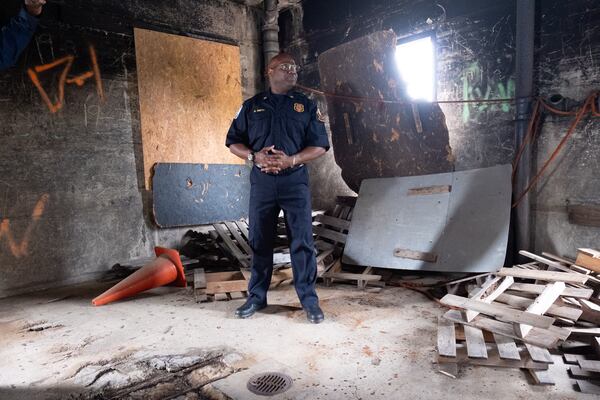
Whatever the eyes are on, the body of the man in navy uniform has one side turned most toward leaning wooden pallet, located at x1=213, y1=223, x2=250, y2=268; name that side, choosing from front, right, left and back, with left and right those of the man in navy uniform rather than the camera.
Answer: back

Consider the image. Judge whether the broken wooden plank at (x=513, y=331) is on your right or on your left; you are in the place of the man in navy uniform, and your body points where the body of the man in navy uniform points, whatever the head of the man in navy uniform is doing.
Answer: on your left

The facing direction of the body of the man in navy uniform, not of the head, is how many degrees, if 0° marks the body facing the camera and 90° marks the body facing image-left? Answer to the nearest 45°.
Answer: approximately 0°

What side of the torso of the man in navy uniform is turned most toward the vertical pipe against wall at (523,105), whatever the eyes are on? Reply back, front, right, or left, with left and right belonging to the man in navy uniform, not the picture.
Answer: left

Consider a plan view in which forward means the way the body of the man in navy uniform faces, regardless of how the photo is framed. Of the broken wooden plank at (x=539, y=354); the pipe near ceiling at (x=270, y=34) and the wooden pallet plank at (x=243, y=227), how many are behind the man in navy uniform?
2

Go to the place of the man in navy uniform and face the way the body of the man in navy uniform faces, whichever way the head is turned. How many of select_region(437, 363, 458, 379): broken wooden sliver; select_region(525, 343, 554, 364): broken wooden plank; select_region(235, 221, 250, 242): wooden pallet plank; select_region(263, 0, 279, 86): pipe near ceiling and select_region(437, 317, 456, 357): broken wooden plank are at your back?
2

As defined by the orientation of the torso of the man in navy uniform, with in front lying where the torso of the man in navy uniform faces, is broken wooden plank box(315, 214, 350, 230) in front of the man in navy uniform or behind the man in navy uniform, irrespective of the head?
behind

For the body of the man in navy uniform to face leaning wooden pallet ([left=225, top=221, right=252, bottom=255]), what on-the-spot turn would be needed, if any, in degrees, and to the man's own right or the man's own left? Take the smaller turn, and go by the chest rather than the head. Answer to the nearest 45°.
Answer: approximately 180°

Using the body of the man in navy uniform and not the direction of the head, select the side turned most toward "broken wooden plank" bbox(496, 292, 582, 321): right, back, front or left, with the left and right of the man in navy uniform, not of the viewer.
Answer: left

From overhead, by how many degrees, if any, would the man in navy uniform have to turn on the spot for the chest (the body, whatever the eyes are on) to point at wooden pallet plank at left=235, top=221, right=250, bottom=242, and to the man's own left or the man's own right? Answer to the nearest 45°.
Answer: approximately 180°

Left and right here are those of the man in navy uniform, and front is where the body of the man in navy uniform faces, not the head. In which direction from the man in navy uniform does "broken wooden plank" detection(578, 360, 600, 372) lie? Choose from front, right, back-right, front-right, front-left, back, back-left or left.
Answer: front-left

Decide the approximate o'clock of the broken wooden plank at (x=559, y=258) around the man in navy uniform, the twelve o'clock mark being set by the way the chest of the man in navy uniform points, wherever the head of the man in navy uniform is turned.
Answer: The broken wooden plank is roughly at 9 o'clock from the man in navy uniform.
